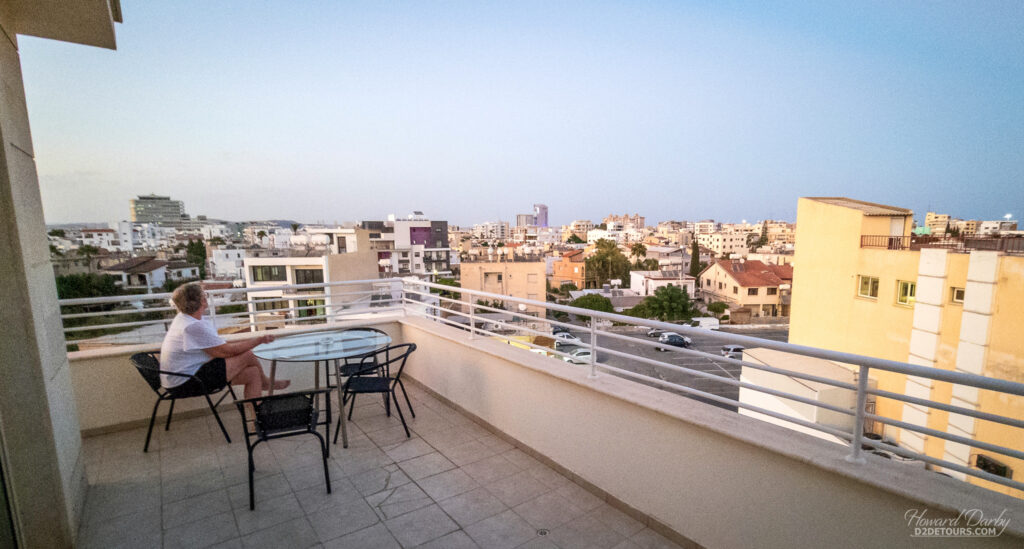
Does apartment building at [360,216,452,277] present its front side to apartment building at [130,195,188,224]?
no

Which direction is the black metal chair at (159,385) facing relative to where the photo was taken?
to the viewer's right

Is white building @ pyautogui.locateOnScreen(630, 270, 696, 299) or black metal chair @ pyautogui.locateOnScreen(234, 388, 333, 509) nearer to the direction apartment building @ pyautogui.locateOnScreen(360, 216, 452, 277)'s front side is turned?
the black metal chair

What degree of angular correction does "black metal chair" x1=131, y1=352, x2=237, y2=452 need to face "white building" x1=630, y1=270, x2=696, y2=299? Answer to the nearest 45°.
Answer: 0° — it already faces it

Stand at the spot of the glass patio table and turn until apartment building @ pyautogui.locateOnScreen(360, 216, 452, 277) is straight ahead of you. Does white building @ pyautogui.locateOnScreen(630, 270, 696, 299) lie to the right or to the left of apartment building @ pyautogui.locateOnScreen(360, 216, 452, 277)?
right

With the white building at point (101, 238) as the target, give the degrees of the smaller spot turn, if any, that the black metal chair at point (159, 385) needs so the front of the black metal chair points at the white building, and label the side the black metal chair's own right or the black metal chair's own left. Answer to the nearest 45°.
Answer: approximately 90° to the black metal chair's own left

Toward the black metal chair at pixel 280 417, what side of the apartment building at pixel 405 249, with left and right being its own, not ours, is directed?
front

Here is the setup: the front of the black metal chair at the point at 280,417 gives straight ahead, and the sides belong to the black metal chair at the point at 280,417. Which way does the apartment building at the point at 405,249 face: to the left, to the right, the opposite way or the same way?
the opposite way

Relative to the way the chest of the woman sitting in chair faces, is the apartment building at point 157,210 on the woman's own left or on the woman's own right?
on the woman's own left

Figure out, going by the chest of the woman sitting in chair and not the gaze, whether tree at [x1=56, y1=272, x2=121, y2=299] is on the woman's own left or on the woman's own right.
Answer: on the woman's own left

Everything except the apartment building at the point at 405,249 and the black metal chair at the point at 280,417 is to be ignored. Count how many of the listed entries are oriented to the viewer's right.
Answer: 0

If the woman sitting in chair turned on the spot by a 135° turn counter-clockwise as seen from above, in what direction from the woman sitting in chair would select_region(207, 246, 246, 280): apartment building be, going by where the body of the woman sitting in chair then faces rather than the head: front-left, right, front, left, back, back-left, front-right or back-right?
front-right

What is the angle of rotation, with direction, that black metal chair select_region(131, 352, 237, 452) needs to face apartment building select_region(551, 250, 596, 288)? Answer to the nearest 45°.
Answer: approximately 45° to its left

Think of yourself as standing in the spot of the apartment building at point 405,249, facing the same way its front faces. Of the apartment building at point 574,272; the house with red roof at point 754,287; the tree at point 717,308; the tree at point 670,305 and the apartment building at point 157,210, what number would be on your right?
1

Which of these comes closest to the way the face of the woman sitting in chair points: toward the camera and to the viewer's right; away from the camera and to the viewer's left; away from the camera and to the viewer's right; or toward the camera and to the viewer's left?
away from the camera and to the viewer's right

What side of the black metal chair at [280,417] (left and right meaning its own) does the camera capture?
back

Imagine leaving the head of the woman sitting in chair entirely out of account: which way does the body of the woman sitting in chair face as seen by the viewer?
to the viewer's right

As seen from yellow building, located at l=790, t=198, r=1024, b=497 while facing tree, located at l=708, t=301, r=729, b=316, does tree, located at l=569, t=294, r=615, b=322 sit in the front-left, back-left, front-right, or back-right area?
front-left

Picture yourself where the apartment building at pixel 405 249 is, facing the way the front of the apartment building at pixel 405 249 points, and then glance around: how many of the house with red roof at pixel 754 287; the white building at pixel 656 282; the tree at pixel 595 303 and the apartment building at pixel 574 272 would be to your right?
0

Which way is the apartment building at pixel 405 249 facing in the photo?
toward the camera

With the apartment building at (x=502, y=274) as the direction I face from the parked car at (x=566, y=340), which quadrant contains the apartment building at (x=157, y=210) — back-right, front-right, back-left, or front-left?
front-left
